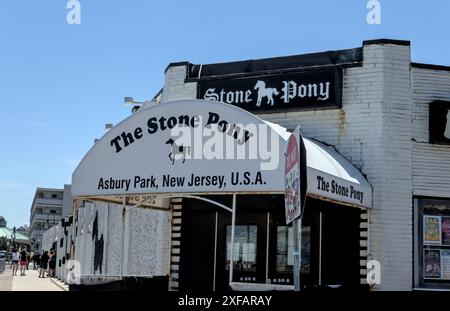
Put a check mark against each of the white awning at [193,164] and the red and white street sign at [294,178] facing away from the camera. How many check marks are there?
0

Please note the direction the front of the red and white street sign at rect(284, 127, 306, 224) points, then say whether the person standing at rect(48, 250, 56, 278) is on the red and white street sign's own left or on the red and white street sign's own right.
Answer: on the red and white street sign's own right

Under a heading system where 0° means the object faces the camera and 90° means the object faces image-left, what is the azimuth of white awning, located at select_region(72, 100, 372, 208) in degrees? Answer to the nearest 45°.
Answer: approximately 0°
